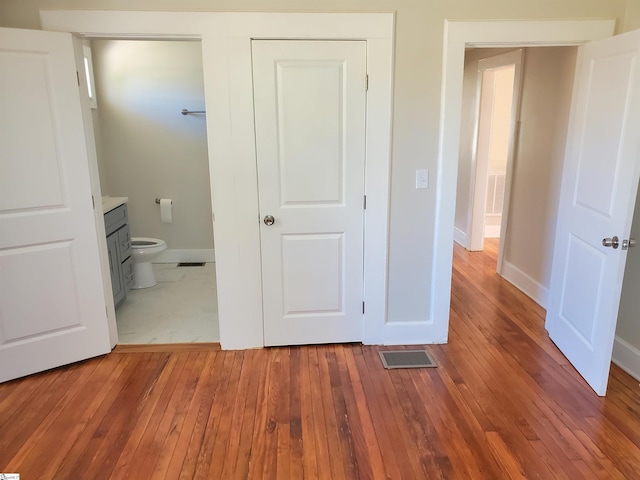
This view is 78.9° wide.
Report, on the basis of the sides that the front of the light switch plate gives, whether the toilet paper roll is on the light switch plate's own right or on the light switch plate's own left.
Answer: on the light switch plate's own right

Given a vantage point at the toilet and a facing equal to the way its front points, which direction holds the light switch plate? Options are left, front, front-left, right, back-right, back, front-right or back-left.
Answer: front-right

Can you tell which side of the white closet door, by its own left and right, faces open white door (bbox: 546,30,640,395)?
left

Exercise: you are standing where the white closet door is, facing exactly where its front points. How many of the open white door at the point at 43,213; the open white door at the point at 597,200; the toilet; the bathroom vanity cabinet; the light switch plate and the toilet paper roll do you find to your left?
2

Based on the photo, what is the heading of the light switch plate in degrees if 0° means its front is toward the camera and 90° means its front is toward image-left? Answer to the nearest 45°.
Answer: approximately 0°

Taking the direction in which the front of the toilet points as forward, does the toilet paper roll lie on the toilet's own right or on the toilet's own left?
on the toilet's own left

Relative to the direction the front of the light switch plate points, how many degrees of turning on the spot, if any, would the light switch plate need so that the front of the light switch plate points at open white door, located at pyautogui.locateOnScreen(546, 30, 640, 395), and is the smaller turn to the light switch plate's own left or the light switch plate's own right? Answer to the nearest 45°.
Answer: approximately 90° to the light switch plate's own left

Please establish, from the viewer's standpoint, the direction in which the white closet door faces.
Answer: facing the viewer

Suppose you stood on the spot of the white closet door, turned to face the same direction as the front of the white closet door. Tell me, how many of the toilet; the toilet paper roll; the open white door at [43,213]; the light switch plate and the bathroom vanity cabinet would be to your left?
1

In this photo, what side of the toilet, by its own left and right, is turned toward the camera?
right

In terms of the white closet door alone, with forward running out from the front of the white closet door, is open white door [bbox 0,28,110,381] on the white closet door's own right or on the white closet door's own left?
on the white closet door's own right

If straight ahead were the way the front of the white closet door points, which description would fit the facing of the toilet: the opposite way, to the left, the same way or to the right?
to the left

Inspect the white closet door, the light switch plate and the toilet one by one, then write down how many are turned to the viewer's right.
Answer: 1
